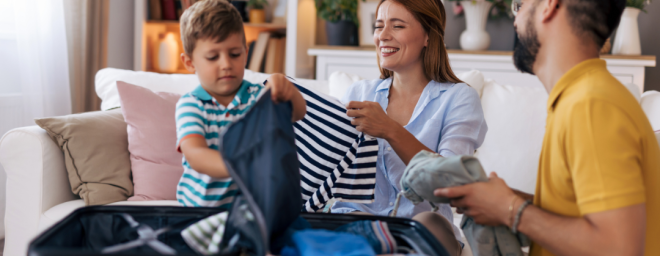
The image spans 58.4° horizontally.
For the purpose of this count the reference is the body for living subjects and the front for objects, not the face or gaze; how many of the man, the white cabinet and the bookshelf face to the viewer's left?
1

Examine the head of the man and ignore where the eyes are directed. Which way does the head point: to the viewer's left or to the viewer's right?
to the viewer's left

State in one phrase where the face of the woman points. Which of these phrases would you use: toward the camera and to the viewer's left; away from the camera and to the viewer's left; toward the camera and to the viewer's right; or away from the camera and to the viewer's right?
toward the camera and to the viewer's left

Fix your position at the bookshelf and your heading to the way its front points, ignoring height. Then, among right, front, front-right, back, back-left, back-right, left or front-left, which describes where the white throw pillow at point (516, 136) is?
front-left

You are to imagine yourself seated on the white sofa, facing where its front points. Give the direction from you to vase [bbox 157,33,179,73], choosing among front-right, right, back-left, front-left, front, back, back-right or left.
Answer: back

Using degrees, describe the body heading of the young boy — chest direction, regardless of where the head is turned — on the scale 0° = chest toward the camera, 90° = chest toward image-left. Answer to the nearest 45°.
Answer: approximately 315°

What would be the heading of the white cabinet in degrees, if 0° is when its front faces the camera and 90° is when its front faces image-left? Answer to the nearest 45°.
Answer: approximately 0°

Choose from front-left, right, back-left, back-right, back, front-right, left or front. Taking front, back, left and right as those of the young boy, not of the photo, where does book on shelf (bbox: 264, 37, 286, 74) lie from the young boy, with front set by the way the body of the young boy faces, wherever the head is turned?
back-left

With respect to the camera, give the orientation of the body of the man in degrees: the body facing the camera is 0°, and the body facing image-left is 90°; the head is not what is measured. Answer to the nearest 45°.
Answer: approximately 90°

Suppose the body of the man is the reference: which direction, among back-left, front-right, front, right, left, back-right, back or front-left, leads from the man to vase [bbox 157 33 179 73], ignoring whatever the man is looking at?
front-right

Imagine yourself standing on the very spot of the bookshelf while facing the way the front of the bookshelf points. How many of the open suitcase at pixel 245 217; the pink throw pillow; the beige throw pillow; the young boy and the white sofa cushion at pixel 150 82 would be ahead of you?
5

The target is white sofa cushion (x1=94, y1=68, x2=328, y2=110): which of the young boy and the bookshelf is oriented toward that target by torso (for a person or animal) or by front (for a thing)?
the bookshelf
